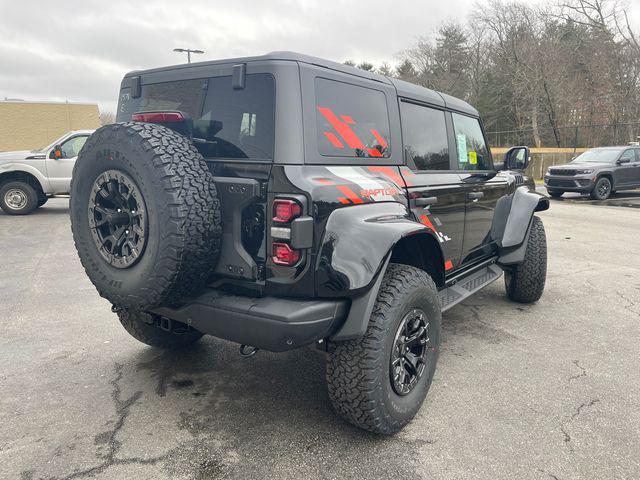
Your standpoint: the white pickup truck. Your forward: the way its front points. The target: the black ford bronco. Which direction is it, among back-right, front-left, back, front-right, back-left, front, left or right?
left

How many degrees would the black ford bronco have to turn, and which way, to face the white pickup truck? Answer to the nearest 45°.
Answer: approximately 90° to its left

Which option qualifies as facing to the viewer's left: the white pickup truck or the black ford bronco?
the white pickup truck

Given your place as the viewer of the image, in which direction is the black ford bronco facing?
facing away from the viewer and to the right of the viewer

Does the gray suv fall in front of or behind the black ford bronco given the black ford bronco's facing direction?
in front

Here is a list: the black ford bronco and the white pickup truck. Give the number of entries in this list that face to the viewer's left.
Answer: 1

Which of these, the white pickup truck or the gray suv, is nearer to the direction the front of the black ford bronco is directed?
the gray suv

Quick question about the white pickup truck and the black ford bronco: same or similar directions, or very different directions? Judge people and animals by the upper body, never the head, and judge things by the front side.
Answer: very different directions

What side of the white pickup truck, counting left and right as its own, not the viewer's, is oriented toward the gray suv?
back

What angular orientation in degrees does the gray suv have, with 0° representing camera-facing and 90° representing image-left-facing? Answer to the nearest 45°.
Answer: approximately 45°

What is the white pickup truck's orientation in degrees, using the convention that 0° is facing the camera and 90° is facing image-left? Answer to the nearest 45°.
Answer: approximately 90°
